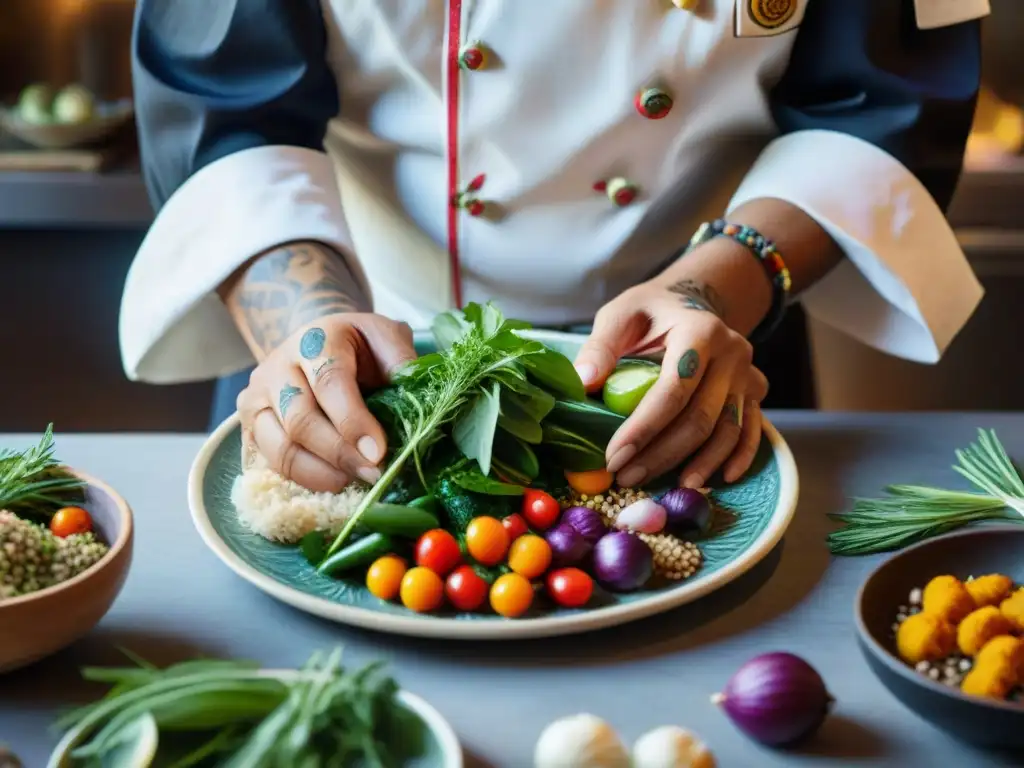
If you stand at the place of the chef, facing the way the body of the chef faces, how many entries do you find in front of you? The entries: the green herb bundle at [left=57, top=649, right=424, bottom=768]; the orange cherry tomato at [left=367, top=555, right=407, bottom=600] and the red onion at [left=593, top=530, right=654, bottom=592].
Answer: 3

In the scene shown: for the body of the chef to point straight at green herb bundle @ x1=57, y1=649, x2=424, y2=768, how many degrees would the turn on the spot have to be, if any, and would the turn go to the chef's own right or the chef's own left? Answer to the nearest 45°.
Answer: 0° — they already face it

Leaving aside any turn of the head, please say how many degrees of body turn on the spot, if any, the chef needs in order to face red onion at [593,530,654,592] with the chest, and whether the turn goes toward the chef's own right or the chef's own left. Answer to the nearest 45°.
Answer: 0° — they already face it

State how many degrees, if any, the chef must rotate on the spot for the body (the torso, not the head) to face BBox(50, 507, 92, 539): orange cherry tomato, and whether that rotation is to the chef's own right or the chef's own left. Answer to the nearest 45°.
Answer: approximately 45° to the chef's own right

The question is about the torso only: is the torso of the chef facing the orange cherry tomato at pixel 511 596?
yes

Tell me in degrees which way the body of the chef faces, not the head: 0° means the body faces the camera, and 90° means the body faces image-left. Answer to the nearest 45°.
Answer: approximately 0°

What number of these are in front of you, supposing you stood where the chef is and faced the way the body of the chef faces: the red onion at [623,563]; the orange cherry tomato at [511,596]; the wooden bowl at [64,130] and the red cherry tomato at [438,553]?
3

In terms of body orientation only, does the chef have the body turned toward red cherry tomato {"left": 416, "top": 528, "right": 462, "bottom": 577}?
yes

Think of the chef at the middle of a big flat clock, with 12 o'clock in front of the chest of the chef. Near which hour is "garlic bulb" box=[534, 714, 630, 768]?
The garlic bulb is roughly at 12 o'clock from the chef.

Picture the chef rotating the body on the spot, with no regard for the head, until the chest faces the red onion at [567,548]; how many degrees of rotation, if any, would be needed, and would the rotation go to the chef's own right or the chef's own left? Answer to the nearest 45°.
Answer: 0° — they already face it
